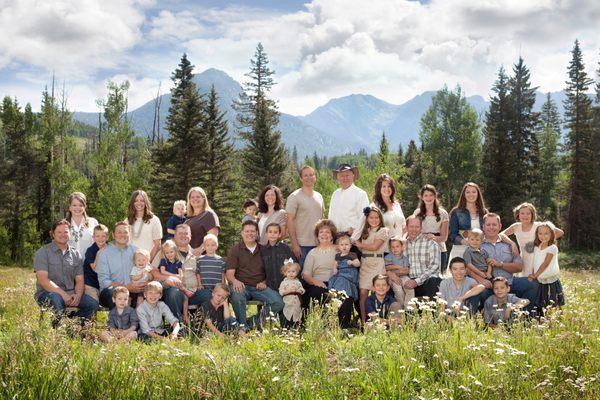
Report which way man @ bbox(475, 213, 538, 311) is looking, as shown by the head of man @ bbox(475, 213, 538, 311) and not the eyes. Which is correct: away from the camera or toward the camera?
toward the camera

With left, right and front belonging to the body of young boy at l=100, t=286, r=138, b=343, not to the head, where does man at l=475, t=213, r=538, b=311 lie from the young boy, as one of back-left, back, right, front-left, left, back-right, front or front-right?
left

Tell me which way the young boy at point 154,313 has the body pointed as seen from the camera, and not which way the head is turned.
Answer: toward the camera

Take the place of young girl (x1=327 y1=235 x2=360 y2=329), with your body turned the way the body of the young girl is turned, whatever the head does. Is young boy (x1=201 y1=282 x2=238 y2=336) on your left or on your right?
on your right

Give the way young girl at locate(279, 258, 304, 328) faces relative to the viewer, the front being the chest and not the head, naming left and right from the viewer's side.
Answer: facing the viewer

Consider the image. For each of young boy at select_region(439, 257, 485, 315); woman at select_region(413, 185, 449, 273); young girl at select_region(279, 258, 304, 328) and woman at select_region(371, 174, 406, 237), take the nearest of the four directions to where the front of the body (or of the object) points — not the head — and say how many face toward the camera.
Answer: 4

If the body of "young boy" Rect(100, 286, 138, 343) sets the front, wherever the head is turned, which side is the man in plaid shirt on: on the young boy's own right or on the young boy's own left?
on the young boy's own left

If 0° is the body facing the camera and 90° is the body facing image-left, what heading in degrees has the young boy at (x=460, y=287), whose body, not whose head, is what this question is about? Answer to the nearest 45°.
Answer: approximately 0°

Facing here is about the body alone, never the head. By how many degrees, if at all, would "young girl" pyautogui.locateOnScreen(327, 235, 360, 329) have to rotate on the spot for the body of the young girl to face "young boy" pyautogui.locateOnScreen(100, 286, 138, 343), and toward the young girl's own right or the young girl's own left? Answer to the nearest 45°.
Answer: approximately 90° to the young girl's own right

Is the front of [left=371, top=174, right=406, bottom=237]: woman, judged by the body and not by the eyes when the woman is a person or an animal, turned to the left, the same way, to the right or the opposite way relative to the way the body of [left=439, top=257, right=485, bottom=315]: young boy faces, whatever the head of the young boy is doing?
the same way

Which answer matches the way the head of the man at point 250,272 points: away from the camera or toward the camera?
toward the camera

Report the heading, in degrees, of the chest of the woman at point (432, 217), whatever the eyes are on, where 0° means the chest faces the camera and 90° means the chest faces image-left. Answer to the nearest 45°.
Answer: approximately 0°
